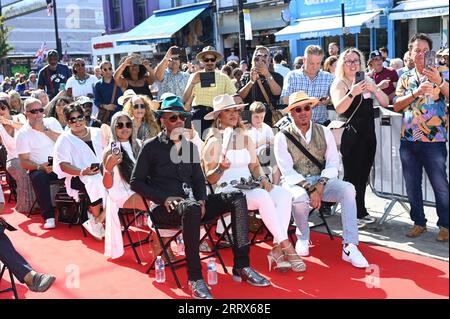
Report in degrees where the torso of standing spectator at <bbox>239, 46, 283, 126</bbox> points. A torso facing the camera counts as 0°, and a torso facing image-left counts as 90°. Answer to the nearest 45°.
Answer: approximately 0°

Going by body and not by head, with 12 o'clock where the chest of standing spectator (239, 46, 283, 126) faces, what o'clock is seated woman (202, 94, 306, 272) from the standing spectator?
The seated woman is roughly at 12 o'clock from the standing spectator.

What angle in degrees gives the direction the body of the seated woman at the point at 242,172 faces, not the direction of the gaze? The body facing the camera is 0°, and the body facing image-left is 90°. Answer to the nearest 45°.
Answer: approximately 315°

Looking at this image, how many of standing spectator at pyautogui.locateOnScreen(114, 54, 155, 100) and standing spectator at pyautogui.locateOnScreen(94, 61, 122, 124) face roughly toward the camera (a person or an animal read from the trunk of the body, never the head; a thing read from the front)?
2

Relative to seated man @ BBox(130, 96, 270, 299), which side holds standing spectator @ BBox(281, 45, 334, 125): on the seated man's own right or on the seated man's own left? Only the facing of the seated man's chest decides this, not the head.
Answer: on the seated man's own left

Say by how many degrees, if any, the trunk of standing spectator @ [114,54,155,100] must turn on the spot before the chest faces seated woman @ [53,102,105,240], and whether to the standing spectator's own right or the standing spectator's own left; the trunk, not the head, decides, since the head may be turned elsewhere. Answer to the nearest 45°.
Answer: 0° — they already face them

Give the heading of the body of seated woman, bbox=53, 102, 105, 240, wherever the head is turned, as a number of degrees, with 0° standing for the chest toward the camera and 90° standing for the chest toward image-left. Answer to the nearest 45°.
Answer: approximately 315°

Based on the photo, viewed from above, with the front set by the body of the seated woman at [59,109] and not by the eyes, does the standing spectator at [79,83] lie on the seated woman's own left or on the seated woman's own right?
on the seated woman's own left
